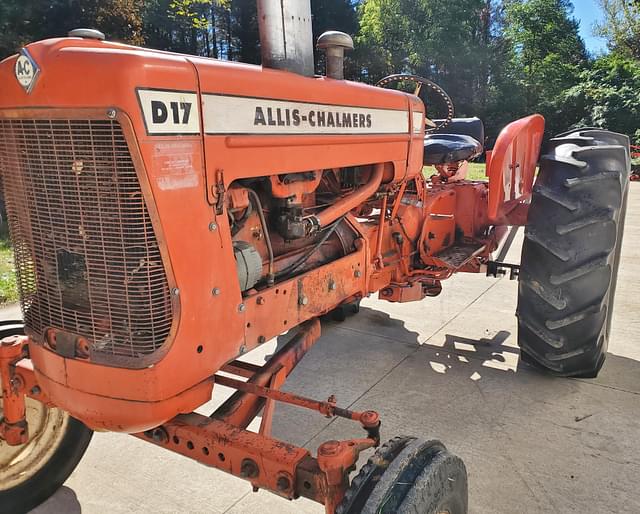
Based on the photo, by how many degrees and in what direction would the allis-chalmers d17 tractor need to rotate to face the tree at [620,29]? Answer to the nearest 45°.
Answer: approximately 180°

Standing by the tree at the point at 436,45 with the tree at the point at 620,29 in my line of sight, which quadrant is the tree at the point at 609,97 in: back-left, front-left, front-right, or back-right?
front-right

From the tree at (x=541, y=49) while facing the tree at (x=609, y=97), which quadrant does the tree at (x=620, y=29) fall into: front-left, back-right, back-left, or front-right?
front-left

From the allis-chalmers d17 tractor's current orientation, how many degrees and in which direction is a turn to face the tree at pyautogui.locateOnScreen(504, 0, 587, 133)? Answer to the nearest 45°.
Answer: approximately 180°

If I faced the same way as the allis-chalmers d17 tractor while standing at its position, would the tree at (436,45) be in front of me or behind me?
behind

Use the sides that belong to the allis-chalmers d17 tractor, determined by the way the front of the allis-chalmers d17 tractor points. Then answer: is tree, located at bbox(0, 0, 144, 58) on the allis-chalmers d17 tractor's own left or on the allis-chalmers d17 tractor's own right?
on the allis-chalmers d17 tractor's own right

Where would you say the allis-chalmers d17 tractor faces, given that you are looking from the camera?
facing the viewer and to the left of the viewer

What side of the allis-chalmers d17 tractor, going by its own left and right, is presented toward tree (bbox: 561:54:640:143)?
back
